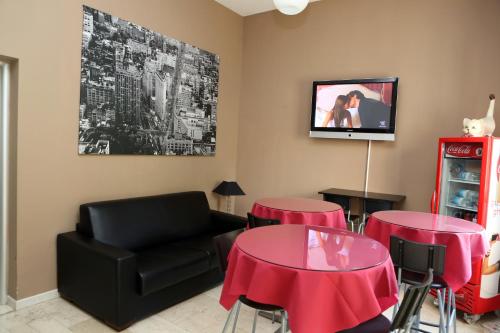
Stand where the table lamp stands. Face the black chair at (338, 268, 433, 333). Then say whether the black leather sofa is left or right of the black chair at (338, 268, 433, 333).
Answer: right

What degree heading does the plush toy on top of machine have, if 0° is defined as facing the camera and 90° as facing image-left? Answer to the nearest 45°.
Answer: approximately 45°

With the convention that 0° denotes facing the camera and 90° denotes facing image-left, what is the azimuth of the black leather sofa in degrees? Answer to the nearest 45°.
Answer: approximately 315°

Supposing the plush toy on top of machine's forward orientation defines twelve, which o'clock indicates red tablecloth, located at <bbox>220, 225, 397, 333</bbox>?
The red tablecloth is roughly at 11 o'clock from the plush toy on top of machine.

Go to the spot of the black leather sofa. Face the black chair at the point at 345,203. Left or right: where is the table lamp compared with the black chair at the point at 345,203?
left

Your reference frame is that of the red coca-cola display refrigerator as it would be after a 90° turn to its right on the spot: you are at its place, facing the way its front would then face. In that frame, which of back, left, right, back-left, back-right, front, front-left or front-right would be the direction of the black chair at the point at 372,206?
front-left

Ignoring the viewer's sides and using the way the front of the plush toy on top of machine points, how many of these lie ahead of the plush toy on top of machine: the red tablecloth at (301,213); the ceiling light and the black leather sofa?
3

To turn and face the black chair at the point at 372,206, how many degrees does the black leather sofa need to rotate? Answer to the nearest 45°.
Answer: approximately 45° to its left
